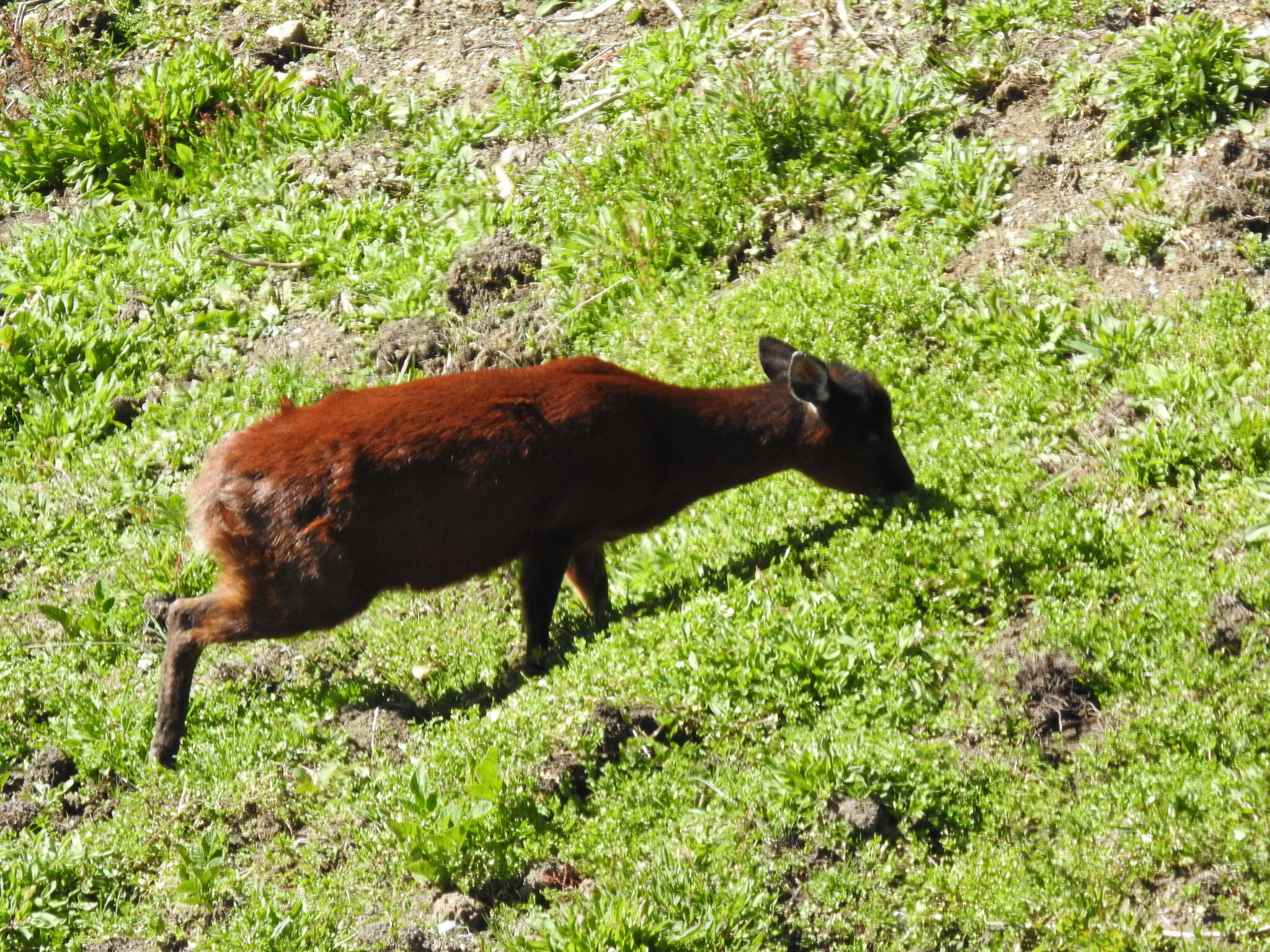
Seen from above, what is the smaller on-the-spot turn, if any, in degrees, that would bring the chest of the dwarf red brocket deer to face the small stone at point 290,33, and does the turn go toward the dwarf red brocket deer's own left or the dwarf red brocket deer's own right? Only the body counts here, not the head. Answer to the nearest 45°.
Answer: approximately 90° to the dwarf red brocket deer's own left

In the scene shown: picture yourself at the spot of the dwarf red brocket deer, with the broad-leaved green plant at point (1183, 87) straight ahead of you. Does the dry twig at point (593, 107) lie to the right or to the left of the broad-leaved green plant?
left

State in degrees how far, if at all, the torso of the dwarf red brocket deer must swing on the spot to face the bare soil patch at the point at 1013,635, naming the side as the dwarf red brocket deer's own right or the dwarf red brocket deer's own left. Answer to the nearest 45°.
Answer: approximately 45° to the dwarf red brocket deer's own right

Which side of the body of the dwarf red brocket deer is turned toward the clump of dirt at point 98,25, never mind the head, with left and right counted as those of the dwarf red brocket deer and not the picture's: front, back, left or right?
left

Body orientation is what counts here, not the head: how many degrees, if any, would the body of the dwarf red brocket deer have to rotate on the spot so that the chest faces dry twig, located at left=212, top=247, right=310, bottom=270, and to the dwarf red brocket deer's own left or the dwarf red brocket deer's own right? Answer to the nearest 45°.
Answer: approximately 90° to the dwarf red brocket deer's own left

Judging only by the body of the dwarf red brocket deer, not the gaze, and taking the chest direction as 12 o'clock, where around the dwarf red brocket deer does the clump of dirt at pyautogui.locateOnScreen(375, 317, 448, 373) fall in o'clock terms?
The clump of dirt is roughly at 9 o'clock from the dwarf red brocket deer.

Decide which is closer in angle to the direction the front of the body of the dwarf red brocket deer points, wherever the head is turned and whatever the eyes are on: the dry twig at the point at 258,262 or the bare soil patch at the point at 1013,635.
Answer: the bare soil patch

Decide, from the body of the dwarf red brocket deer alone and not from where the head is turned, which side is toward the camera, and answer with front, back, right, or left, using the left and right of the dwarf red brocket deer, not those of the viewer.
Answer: right

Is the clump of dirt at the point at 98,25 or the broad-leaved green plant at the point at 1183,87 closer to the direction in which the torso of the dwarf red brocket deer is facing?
the broad-leaved green plant
